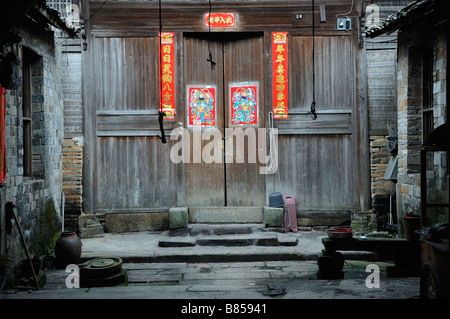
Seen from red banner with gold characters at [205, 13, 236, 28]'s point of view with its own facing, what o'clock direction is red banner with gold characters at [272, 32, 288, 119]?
red banner with gold characters at [272, 32, 288, 119] is roughly at 9 o'clock from red banner with gold characters at [205, 13, 236, 28].

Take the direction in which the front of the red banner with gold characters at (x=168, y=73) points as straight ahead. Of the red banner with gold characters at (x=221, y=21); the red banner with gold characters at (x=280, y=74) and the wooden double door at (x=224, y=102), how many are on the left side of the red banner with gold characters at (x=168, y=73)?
3

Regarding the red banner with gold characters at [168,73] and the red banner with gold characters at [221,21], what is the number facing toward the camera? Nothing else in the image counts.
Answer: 2

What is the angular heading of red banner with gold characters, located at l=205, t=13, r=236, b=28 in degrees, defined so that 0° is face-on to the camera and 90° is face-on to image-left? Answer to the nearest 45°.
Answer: approximately 0°

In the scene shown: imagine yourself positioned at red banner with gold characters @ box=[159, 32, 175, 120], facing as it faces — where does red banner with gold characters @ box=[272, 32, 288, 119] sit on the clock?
red banner with gold characters @ box=[272, 32, 288, 119] is roughly at 9 o'clock from red banner with gold characters @ box=[159, 32, 175, 120].
